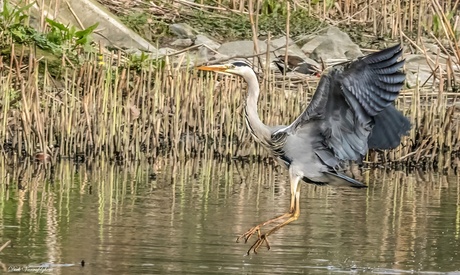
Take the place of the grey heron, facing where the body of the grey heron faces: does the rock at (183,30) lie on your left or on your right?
on your right

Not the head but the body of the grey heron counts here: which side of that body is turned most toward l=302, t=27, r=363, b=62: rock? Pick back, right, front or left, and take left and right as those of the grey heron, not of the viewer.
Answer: right

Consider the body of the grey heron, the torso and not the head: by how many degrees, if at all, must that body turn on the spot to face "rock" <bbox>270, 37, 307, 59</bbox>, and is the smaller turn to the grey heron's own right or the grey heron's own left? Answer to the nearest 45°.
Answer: approximately 90° to the grey heron's own right

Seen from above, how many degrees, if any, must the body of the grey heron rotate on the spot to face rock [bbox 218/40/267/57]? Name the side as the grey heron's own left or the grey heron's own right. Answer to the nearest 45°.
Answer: approximately 90° to the grey heron's own right

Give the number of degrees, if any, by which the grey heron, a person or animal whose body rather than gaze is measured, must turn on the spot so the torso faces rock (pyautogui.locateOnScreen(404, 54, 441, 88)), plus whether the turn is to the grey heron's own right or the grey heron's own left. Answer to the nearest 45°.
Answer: approximately 90° to the grey heron's own right

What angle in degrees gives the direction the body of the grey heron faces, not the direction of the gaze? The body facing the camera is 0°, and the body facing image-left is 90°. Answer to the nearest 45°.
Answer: approximately 90°

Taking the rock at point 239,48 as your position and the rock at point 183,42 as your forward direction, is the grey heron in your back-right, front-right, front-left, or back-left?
back-left
